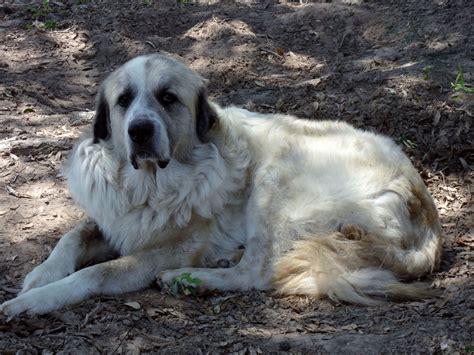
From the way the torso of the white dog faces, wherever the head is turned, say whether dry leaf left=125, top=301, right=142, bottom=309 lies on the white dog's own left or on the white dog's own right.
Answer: on the white dog's own left

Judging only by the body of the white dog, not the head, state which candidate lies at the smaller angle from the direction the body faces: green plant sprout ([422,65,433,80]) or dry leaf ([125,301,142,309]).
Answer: the dry leaf

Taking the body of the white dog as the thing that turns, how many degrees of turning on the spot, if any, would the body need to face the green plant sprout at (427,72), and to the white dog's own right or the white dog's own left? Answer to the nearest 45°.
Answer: approximately 135° to the white dog's own right

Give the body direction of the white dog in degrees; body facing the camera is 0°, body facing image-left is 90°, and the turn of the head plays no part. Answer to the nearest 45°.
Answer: approximately 90°
